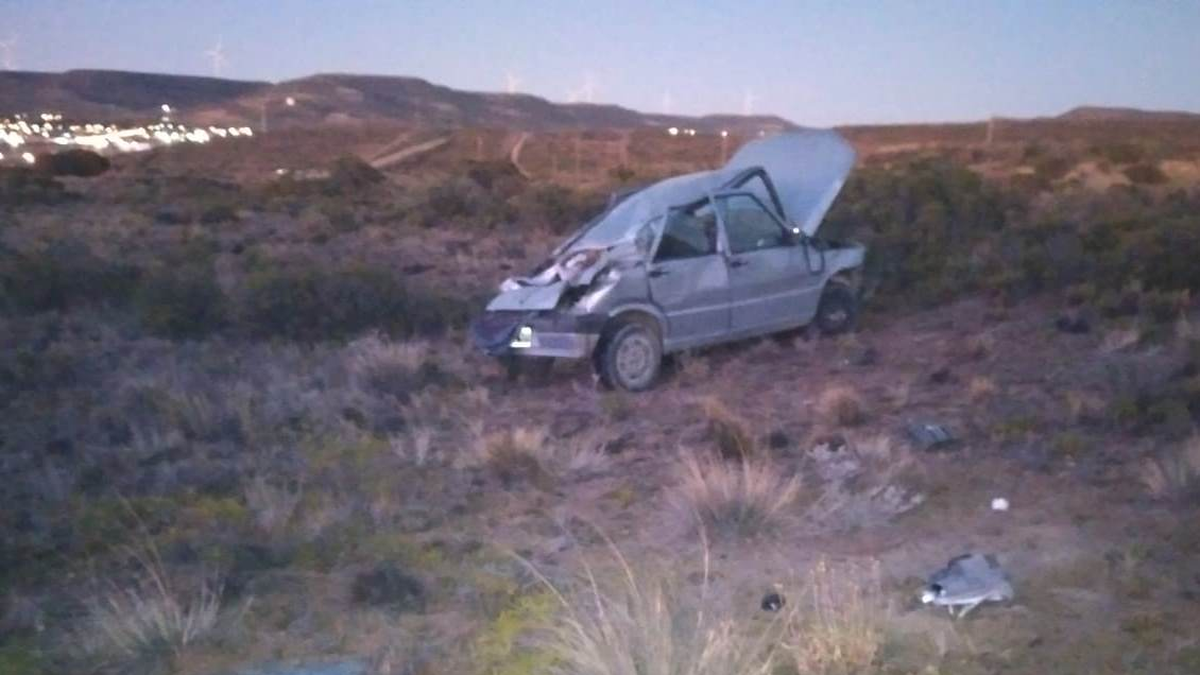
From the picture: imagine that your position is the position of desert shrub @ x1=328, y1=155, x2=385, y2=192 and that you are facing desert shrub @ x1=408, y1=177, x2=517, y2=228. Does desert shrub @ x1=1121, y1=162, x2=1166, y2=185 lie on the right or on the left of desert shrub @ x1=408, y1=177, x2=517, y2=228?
left

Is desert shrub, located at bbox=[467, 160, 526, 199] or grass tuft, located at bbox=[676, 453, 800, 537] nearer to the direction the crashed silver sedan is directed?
the desert shrub

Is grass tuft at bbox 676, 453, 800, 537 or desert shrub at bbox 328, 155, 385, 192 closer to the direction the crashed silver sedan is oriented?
the desert shrub

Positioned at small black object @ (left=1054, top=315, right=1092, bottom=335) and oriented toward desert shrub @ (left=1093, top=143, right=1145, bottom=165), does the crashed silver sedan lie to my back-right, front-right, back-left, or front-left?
back-left

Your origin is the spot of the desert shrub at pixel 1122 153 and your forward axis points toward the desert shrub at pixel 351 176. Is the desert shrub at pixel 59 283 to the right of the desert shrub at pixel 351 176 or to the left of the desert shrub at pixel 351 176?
left
